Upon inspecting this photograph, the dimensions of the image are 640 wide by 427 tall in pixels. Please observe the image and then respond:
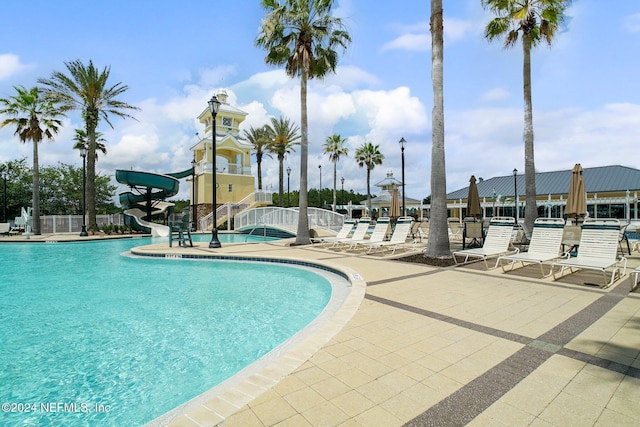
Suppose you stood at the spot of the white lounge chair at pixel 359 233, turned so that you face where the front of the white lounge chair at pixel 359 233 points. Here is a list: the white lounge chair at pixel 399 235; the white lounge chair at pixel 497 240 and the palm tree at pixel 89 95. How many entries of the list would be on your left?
2

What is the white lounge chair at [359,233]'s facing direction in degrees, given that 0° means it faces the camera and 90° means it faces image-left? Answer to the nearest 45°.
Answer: approximately 45°

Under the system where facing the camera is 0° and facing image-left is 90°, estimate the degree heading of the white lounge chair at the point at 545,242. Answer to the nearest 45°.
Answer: approximately 45°

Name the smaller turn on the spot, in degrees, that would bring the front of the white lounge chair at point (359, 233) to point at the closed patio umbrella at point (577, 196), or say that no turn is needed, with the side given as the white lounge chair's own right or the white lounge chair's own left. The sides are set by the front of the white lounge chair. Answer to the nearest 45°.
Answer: approximately 135° to the white lounge chair's own left

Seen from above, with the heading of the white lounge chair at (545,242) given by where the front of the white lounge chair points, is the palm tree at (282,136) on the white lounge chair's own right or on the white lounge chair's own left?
on the white lounge chair's own right
